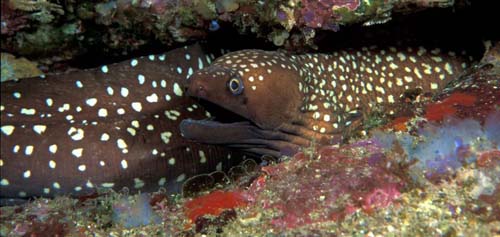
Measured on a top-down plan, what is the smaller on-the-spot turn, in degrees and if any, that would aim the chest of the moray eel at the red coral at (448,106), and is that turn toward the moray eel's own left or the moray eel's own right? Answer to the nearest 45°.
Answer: approximately 135° to the moray eel's own left

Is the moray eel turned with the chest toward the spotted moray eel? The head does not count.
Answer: yes

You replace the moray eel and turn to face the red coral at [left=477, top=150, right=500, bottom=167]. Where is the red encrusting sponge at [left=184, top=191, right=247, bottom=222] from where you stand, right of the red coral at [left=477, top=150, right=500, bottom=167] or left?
right

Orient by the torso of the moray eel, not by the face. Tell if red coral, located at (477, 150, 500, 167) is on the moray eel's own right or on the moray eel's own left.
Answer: on the moray eel's own left

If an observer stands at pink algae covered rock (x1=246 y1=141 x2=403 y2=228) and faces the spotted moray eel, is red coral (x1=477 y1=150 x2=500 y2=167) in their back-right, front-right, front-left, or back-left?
back-right

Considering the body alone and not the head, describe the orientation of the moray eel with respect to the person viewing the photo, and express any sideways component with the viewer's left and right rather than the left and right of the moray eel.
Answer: facing to the left of the viewer
